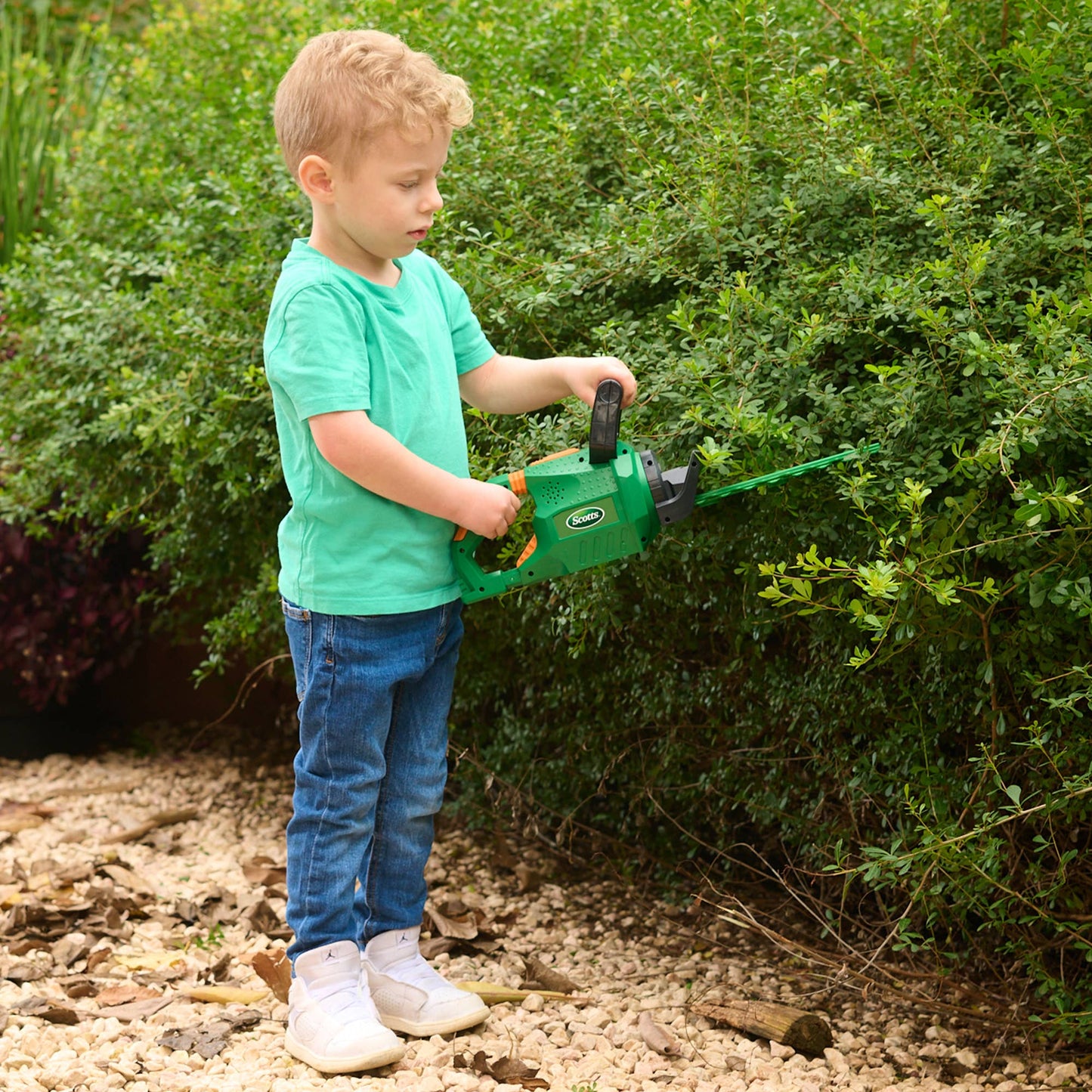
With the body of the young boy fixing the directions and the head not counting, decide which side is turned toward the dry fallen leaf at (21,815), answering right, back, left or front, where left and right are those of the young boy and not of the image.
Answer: back

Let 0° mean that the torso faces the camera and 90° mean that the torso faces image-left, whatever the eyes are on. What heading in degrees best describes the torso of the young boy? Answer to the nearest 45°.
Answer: approximately 315°

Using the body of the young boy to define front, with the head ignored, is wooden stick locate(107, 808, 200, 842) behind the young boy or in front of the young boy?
behind

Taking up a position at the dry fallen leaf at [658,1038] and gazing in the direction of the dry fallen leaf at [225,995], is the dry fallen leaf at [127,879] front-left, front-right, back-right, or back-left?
front-right

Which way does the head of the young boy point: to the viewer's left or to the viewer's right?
to the viewer's right
